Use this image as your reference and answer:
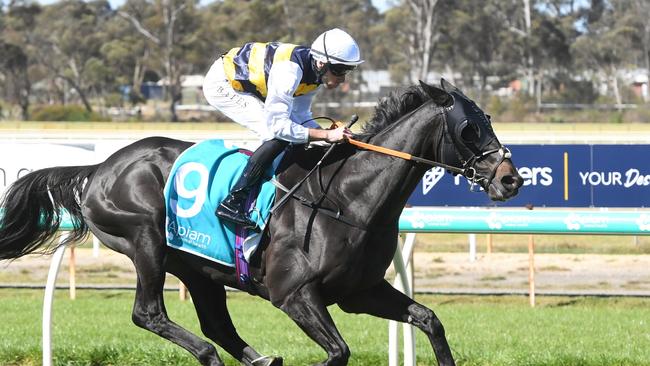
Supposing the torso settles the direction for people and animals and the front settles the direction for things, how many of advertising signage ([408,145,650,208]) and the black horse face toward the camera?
1

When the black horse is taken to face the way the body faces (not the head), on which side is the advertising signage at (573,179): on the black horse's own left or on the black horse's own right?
on the black horse's own left

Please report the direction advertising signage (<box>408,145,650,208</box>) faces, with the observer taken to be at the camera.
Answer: facing the viewer

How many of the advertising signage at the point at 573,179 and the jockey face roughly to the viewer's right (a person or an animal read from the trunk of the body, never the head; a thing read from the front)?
1

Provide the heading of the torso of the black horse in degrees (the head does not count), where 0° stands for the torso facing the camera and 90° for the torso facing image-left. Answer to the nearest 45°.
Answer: approximately 270°

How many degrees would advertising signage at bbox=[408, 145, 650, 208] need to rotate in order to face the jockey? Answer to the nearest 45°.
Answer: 0° — it already faces them

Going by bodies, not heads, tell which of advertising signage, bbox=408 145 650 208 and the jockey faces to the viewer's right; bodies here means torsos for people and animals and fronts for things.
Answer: the jockey

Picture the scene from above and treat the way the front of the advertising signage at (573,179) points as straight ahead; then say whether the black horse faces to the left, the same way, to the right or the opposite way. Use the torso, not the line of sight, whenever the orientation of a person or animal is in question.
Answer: to the left

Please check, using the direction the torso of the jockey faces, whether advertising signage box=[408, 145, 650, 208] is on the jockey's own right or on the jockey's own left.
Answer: on the jockey's own left

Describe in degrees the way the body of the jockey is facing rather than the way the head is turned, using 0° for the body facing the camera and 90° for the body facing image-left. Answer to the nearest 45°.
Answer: approximately 270°

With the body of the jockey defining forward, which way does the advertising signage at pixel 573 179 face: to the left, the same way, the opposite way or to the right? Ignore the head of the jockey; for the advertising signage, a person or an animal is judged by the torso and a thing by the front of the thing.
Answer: to the right
